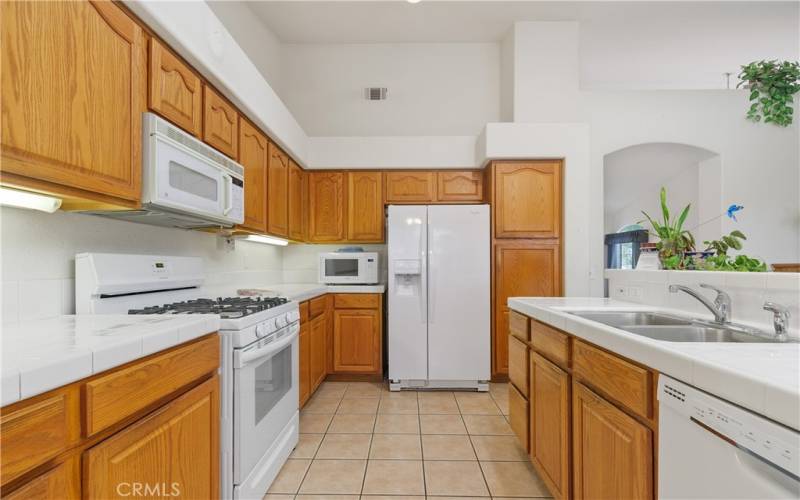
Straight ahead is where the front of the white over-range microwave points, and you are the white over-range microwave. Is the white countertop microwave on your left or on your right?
on your left

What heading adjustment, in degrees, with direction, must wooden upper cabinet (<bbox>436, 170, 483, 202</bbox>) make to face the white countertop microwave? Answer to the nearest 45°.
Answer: approximately 90° to its right

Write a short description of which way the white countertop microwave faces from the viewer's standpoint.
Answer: facing the viewer

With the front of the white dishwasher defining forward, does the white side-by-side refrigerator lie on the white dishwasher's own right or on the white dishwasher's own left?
on the white dishwasher's own right

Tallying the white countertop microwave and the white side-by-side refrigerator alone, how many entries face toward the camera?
2

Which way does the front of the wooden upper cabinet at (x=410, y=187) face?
toward the camera

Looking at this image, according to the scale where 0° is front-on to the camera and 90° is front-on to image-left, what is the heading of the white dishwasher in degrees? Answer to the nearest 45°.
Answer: approximately 45°

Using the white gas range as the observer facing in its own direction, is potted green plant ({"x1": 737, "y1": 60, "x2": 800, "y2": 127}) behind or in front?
in front

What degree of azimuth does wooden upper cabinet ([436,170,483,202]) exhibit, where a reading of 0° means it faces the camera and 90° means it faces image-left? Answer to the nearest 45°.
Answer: approximately 0°

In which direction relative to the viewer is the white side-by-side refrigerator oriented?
toward the camera

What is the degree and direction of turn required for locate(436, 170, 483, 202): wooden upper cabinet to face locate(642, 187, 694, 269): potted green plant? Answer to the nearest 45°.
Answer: approximately 45° to its left

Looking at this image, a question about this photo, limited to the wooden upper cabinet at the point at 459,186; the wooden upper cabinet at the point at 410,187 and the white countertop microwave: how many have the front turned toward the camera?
3
